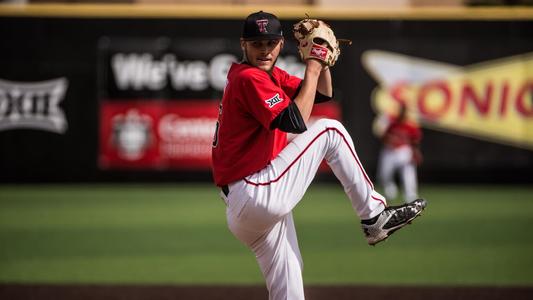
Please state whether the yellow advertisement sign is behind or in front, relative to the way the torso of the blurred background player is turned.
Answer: behind

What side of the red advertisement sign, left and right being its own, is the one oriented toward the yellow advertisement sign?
left

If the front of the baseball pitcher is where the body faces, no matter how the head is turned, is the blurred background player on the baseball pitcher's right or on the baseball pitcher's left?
on the baseball pitcher's left

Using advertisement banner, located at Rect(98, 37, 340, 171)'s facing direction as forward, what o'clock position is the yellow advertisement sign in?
The yellow advertisement sign is roughly at 9 o'clock from the advertisement banner.

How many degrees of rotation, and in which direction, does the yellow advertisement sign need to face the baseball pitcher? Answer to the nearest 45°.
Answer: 0° — it already faces them

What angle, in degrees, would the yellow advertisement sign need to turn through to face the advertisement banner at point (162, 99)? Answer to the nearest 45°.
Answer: approximately 90° to its right

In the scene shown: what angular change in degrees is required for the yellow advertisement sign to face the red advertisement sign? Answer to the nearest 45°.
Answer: approximately 90° to its right
